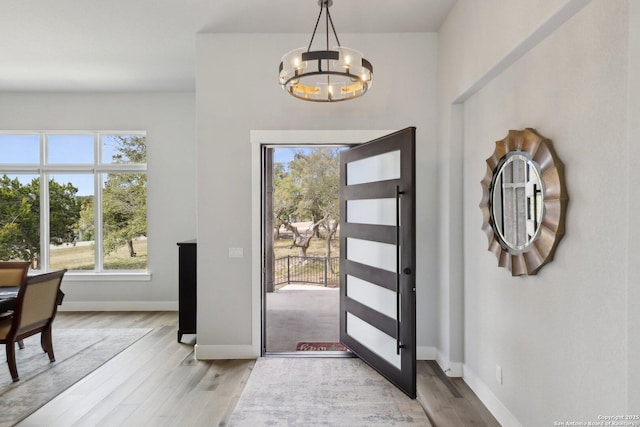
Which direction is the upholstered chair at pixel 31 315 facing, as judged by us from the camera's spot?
facing away from the viewer and to the left of the viewer

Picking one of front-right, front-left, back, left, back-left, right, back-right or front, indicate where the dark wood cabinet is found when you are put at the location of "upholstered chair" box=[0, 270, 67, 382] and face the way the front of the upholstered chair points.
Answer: back-right

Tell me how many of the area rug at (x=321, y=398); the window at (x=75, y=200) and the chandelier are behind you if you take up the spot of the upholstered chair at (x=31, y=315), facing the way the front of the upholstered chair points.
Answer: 2

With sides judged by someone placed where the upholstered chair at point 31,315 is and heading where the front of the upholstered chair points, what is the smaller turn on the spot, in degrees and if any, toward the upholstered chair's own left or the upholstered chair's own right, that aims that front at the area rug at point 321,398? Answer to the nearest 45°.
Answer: approximately 180°

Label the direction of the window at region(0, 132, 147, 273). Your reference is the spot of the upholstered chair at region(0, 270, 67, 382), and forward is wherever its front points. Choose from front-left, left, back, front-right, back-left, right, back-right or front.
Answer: front-right

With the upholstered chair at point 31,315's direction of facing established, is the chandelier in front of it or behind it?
behind

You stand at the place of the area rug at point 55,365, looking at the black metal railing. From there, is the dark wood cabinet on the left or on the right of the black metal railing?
right

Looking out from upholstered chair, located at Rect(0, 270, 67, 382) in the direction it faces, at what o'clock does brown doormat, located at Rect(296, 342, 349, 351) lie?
The brown doormat is roughly at 5 o'clock from the upholstered chair.
